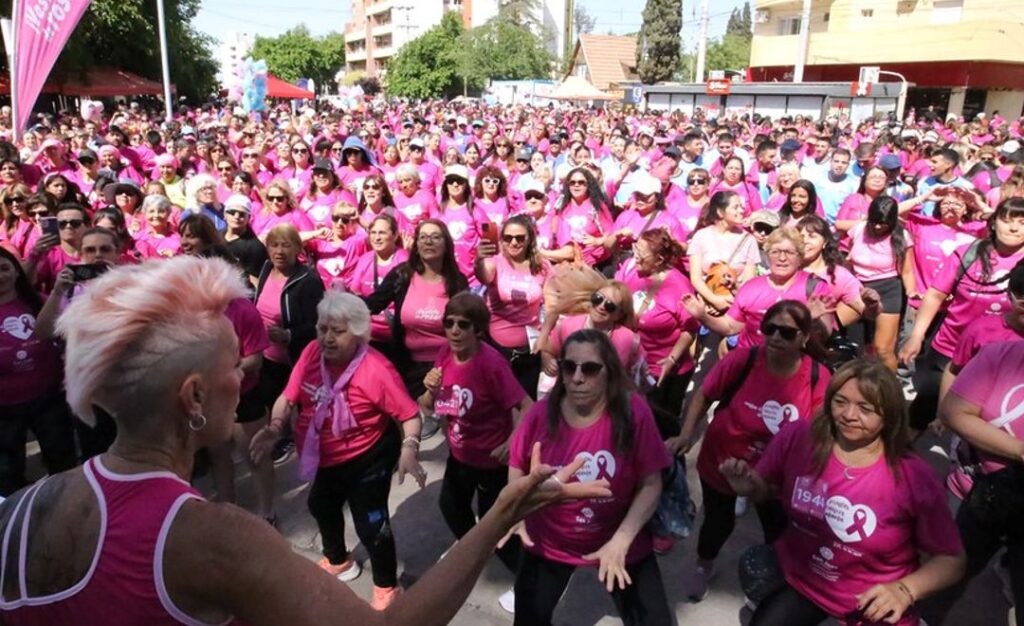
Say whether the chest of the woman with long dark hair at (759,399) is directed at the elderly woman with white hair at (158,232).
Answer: no

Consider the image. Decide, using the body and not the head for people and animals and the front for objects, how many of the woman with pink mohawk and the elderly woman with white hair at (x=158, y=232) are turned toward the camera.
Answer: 1

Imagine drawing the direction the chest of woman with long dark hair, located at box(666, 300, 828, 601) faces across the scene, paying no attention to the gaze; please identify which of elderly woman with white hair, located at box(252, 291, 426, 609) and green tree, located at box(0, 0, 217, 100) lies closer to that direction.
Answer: the elderly woman with white hair

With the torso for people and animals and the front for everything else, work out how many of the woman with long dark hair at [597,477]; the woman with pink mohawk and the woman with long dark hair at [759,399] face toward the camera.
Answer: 2

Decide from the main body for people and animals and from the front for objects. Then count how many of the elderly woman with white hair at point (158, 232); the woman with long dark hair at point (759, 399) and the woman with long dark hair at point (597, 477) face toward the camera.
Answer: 3

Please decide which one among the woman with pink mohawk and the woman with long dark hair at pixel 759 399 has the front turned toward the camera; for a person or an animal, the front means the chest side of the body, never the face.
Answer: the woman with long dark hair

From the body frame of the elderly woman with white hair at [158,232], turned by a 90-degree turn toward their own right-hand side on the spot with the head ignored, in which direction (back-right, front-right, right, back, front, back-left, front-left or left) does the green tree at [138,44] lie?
right

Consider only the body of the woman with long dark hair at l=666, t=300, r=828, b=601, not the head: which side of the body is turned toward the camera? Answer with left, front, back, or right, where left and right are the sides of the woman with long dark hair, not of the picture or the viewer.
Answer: front

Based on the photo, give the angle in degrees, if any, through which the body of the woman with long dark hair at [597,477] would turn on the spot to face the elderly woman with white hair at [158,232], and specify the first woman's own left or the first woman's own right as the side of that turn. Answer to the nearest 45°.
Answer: approximately 135° to the first woman's own right

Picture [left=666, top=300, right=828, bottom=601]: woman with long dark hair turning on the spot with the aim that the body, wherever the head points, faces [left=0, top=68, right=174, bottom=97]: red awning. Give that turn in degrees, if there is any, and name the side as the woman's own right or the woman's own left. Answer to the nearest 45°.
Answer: approximately 135° to the woman's own right

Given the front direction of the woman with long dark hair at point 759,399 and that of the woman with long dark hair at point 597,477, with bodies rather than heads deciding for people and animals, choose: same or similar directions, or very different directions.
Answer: same or similar directions

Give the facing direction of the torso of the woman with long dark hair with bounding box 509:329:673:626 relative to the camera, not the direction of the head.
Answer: toward the camera

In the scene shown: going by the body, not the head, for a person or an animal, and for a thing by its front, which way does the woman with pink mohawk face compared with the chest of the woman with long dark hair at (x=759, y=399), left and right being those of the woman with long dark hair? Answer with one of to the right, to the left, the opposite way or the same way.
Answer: the opposite way

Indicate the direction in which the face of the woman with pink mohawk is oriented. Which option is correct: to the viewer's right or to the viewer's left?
to the viewer's right

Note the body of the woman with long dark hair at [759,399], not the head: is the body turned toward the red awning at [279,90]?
no

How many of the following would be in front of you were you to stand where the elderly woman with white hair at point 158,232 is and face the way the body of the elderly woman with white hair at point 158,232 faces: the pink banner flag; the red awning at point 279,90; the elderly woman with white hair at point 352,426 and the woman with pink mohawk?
2

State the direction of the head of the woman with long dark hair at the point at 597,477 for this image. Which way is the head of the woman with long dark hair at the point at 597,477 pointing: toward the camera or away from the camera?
toward the camera

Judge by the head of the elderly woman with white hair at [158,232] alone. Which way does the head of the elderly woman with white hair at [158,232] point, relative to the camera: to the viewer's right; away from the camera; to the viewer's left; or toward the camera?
toward the camera

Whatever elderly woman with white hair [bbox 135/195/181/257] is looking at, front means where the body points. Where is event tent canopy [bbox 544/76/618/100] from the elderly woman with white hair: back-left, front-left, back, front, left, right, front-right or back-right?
back-left
